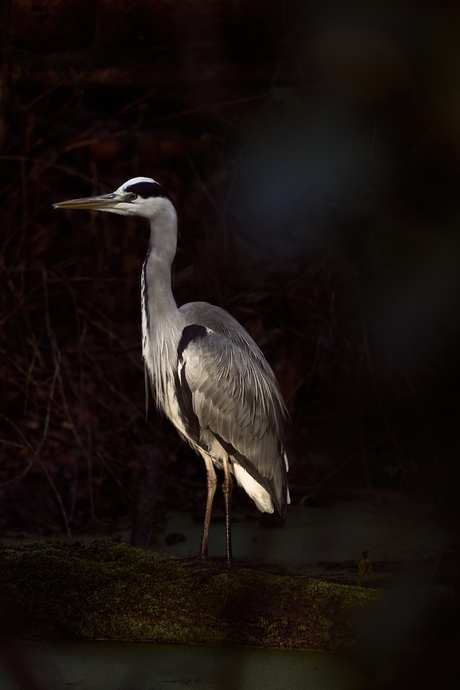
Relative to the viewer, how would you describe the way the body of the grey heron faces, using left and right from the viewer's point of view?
facing to the left of the viewer
